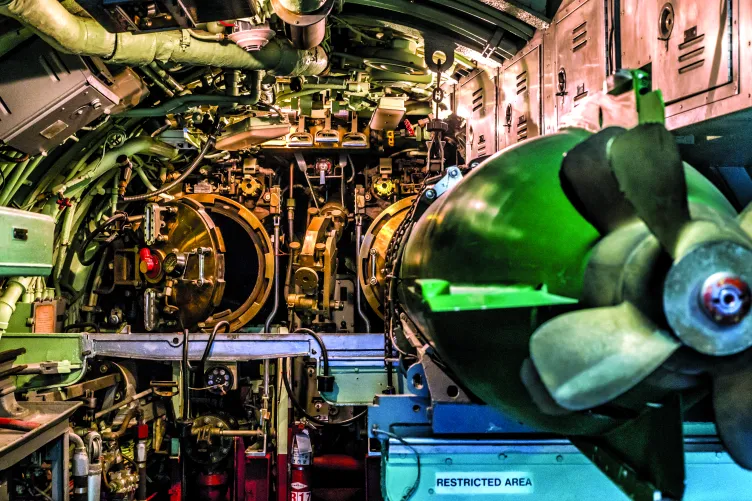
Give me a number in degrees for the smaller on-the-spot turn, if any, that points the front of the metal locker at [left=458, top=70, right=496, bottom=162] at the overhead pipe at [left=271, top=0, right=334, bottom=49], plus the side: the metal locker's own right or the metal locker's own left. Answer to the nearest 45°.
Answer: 0° — it already faces it

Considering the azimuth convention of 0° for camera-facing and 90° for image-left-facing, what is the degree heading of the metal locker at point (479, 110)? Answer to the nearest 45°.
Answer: approximately 45°

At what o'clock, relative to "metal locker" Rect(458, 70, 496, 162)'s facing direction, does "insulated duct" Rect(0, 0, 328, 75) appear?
The insulated duct is roughly at 12 o'clock from the metal locker.

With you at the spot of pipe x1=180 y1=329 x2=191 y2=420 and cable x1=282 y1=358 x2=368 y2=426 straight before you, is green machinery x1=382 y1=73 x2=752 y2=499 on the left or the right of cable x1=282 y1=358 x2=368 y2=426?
right

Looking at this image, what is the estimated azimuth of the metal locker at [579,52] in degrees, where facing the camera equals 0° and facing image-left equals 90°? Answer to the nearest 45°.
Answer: approximately 45°
